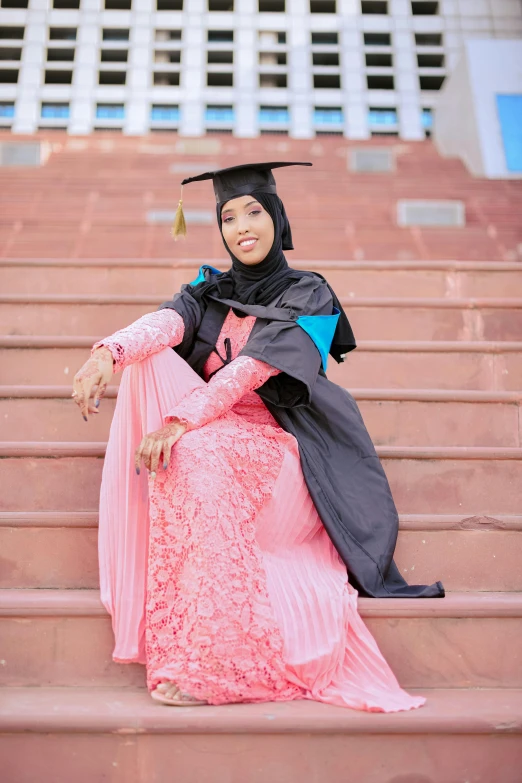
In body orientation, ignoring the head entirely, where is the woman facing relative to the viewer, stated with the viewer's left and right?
facing the viewer and to the left of the viewer

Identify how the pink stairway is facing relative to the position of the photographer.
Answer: facing the viewer
